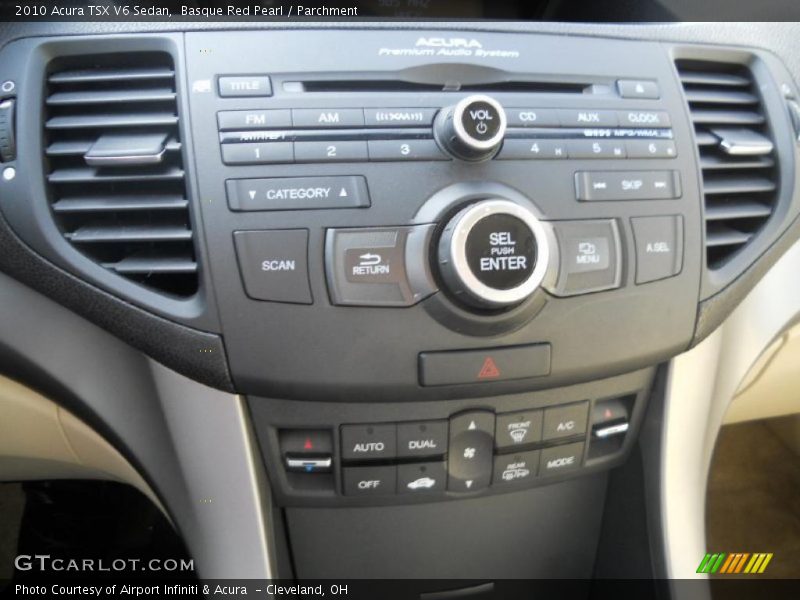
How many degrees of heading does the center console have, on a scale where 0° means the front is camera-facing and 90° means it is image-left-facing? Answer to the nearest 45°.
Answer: approximately 0°
